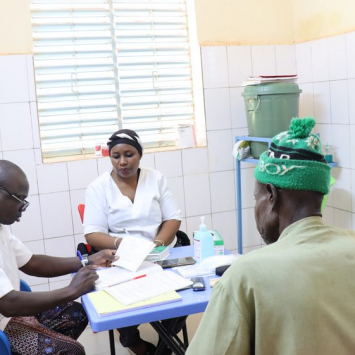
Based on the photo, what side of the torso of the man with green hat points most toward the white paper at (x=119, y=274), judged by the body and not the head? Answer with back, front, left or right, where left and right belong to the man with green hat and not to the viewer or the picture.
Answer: front

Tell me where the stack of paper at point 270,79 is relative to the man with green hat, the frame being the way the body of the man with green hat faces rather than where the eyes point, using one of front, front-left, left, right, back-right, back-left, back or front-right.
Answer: front-right

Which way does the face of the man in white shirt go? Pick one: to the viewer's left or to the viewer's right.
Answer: to the viewer's right

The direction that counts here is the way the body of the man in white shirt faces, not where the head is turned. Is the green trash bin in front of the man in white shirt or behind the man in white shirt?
in front

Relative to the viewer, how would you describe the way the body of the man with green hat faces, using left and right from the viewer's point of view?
facing away from the viewer and to the left of the viewer

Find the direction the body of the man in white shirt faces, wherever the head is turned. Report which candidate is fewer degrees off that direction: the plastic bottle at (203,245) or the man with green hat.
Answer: the plastic bottle

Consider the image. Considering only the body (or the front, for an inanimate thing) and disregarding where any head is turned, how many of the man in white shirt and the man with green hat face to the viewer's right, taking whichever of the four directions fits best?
1

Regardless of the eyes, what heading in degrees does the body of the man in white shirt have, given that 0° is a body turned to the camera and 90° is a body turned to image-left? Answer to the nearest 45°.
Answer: approximately 270°

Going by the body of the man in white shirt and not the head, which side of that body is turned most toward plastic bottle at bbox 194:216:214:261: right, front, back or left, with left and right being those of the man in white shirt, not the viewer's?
front

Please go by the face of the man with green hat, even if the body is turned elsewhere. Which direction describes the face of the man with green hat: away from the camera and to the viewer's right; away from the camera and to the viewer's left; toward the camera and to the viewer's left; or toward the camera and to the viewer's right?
away from the camera and to the viewer's left
